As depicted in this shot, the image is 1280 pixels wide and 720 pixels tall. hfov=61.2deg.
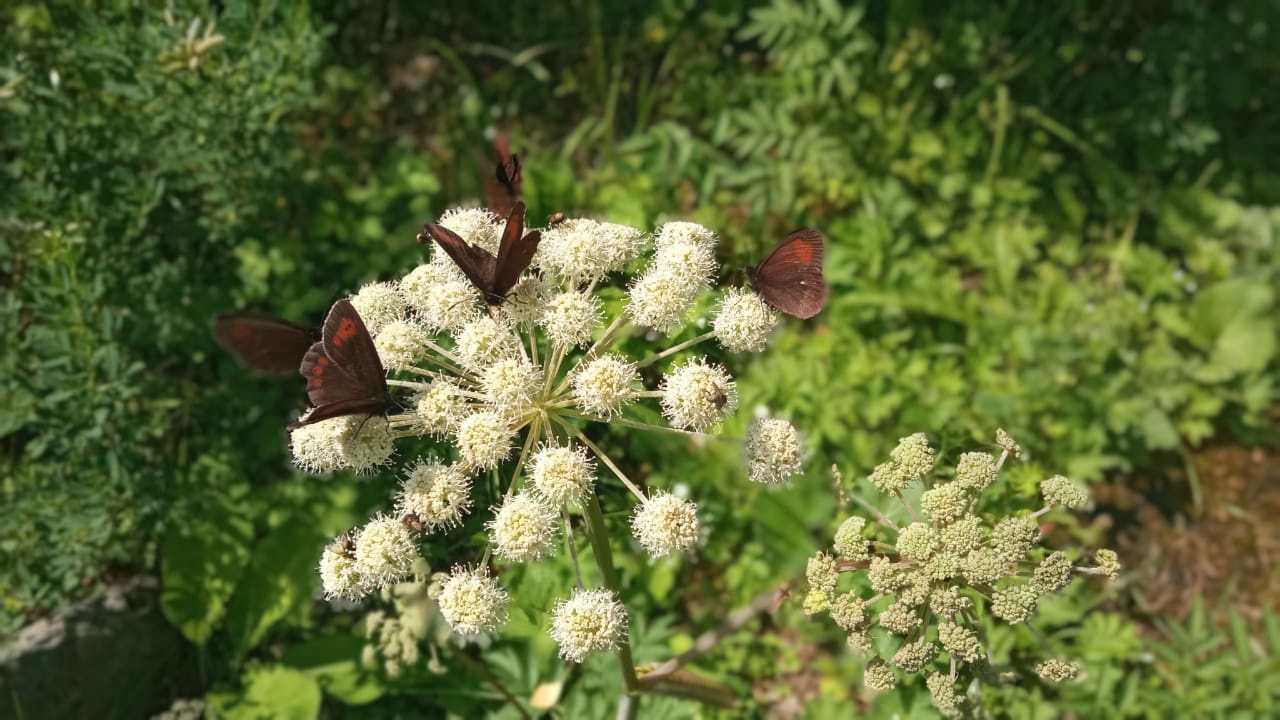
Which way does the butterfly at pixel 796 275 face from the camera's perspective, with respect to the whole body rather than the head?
to the viewer's left
